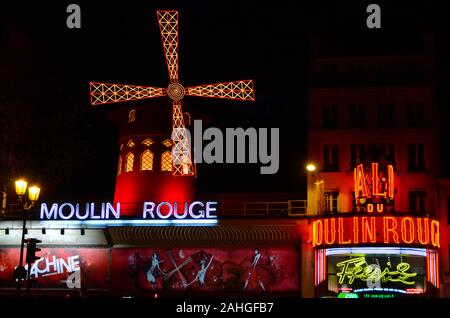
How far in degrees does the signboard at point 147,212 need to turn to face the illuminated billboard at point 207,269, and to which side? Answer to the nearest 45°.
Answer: approximately 90° to its left

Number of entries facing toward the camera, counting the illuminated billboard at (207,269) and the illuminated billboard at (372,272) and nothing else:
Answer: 2

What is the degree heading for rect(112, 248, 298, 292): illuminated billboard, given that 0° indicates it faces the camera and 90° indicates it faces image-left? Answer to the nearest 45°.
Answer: approximately 0°

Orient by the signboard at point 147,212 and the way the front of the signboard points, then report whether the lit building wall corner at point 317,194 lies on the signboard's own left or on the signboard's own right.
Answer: on the signboard's own left

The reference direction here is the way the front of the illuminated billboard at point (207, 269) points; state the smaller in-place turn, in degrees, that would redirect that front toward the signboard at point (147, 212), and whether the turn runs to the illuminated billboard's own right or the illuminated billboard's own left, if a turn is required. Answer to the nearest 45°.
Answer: approximately 90° to the illuminated billboard's own right

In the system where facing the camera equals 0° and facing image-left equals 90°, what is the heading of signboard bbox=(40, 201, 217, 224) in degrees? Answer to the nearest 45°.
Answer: approximately 0°

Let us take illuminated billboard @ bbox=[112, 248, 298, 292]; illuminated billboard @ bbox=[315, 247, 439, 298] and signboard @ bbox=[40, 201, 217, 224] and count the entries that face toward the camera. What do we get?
3

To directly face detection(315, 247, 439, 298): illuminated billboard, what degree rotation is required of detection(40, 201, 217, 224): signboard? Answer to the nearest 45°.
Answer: approximately 90° to its left
